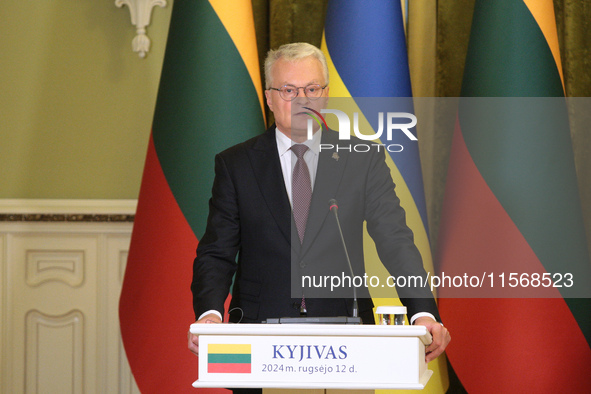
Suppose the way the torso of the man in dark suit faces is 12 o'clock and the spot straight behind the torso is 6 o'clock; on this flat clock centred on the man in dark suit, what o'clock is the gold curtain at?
The gold curtain is roughly at 7 o'clock from the man in dark suit.

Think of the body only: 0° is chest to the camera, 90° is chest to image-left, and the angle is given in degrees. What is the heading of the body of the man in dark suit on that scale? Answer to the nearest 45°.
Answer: approximately 0°

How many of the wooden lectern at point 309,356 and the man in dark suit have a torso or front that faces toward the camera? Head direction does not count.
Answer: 2

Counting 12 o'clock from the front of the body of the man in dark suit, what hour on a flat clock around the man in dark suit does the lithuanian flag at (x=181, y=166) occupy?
The lithuanian flag is roughly at 5 o'clock from the man in dark suit.

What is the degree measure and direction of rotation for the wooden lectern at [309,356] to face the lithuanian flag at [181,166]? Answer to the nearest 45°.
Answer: approximately 180°
